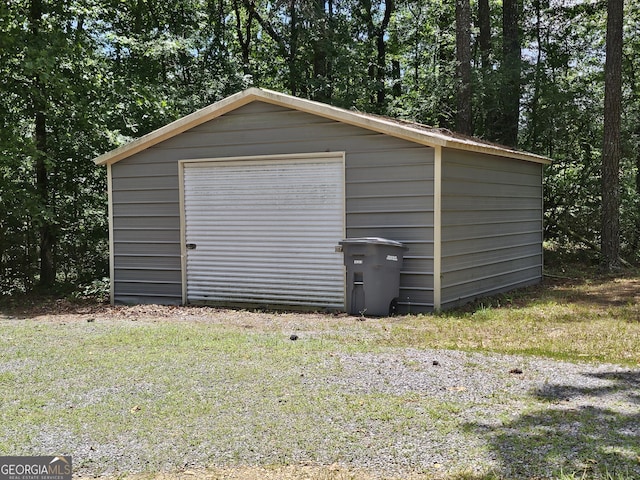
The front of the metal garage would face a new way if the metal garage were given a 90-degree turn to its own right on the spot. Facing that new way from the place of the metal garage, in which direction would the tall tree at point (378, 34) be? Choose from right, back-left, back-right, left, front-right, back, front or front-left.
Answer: front-right

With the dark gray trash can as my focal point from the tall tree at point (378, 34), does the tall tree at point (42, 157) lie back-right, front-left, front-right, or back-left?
front-right

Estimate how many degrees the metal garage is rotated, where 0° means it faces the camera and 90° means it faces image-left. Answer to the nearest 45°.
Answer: approximately 45°

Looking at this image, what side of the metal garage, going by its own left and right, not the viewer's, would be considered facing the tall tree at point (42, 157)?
right
